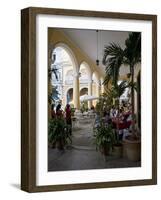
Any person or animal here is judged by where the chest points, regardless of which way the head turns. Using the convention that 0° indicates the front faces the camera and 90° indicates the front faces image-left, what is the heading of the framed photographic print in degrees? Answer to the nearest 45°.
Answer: approximately 315°
